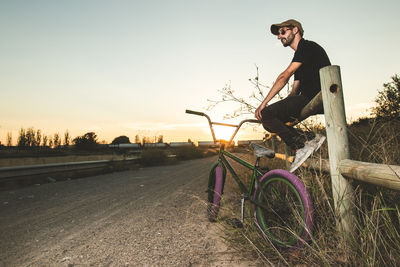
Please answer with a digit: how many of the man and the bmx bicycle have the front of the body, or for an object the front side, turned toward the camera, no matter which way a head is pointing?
0

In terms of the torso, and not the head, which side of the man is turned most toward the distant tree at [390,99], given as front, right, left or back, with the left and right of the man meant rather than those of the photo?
right

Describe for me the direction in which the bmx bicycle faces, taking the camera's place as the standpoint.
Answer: facing away from the viewer and to the left of the viewer

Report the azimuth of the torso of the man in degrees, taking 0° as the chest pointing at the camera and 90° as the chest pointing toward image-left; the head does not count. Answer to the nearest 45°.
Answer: approximately 90°

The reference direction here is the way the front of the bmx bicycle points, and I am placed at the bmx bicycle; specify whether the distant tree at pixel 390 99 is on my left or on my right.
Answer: on my right

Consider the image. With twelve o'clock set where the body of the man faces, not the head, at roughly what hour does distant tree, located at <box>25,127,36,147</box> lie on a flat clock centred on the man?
The distant tree is roughly at 1 o'clock from the man.

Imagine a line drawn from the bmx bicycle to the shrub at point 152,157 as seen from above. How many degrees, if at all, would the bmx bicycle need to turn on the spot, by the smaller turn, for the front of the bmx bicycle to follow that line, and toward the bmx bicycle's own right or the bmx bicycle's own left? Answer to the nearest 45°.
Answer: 0° — it already faces it

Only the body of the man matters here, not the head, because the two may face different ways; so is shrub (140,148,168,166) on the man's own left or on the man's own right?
on the man's own right

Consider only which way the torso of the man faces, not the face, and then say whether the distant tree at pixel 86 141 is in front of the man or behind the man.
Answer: in front

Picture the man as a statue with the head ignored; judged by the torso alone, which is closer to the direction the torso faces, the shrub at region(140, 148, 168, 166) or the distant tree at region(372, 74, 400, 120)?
the shrub
